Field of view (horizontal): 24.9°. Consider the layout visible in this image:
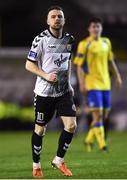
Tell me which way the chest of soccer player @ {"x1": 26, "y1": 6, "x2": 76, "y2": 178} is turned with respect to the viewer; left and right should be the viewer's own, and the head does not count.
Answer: facing the viewer and to the right of the viewer

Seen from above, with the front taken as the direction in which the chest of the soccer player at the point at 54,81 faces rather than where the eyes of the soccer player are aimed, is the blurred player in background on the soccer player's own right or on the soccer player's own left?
on the soccer player's own left
